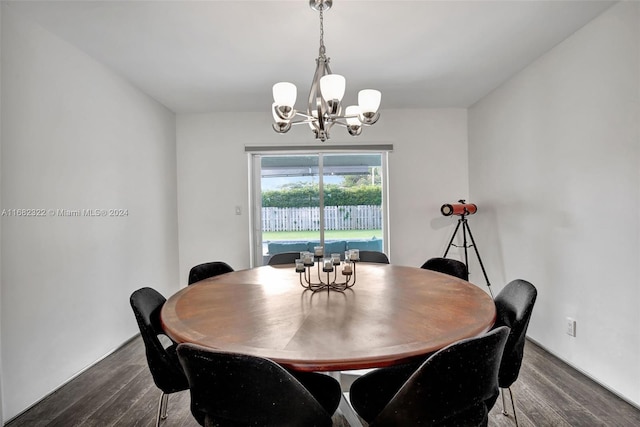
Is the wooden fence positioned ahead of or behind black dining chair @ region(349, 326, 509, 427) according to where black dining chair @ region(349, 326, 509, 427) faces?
ahead

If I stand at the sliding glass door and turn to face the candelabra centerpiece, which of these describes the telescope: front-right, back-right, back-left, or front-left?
front-left

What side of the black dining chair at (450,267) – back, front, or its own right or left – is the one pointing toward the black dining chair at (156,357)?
front

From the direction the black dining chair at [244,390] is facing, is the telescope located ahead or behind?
ahead

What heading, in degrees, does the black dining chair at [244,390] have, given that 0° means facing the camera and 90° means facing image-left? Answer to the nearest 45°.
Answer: approximately 225°

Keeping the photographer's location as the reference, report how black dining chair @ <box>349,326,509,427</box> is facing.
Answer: facing away from the viewer and to the left of the viewer

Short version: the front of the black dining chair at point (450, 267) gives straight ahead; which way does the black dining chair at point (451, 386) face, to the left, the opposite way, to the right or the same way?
to the right

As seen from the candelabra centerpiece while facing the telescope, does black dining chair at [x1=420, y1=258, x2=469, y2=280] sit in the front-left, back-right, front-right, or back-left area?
front-right

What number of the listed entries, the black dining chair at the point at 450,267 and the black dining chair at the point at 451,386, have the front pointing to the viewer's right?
0

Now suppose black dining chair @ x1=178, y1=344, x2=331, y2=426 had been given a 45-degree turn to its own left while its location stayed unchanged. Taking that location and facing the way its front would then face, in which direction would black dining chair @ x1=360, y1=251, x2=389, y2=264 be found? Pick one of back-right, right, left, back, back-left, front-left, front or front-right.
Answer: front-right

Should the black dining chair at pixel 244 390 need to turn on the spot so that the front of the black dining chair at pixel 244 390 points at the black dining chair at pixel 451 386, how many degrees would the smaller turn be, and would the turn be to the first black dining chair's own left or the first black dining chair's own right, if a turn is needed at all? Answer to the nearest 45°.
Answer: approximately 45° to the first black dining chair's own right

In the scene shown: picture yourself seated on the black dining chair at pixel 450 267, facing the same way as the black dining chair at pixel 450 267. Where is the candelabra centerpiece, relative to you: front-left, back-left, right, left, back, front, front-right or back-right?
front

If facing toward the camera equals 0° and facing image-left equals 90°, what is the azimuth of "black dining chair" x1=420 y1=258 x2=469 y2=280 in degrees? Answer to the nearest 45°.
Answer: approximately 45°

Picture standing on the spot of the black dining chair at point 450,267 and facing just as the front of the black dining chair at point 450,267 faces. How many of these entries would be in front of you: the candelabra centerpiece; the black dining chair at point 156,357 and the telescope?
2

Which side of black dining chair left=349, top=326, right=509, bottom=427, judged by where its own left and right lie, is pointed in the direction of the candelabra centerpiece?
front

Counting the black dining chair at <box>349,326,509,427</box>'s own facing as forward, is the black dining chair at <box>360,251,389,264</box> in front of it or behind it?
in front

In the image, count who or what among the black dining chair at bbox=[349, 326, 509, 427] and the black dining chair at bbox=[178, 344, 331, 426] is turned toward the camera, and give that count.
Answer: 0

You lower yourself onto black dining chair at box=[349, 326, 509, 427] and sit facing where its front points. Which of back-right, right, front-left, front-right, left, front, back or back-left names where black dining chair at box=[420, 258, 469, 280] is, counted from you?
front-right

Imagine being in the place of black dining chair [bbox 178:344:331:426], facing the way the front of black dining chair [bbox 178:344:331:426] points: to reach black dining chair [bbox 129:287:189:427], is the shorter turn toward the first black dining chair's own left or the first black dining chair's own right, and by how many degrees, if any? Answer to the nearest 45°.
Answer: approximately 90° to the first black dining chair's own left
